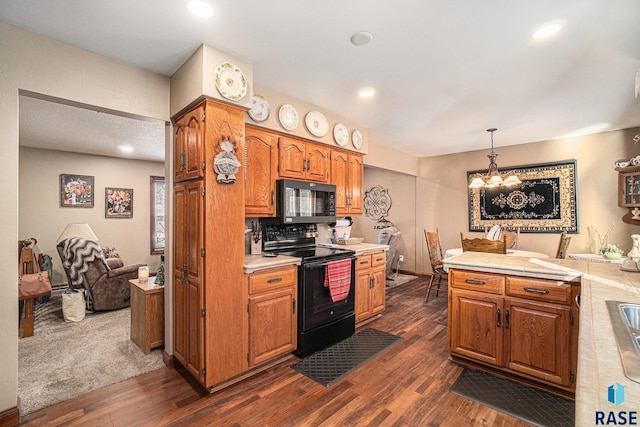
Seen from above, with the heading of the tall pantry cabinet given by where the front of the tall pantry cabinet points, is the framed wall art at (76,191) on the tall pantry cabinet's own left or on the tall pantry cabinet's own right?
on the tall pantry cabinet's own right

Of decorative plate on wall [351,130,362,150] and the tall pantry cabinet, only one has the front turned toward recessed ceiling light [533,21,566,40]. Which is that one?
the decorative plate on wall
